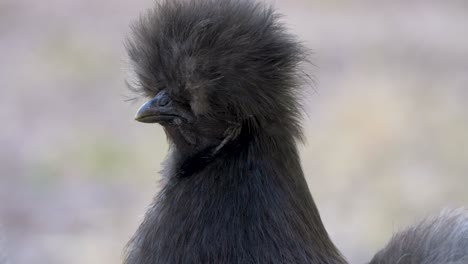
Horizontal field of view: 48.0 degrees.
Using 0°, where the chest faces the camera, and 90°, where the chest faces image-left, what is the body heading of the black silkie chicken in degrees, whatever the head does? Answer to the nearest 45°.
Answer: approximately 90°
